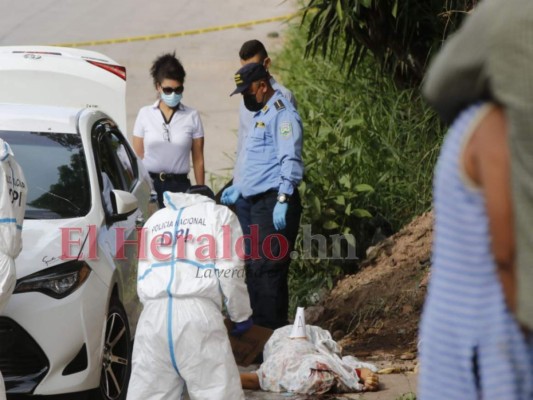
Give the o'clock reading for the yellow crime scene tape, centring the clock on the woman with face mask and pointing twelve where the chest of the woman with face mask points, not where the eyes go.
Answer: The yellow crime scene tape is roughly at 6 o'clock from the woman with face mask.

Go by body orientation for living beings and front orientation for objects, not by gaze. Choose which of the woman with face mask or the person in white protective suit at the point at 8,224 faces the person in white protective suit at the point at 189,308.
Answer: the woman with face mask

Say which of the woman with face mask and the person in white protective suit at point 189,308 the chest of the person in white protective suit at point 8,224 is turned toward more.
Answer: the woman with face mask

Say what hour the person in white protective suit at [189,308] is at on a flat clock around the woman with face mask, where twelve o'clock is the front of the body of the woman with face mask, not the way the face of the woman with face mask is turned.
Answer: The person in white protective suit is roughly at 12 o'clock from the woman with face mask.

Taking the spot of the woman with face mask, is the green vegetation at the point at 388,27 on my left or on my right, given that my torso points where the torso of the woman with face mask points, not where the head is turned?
on my left

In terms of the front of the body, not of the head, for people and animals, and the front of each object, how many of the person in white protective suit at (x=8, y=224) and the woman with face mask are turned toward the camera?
1
